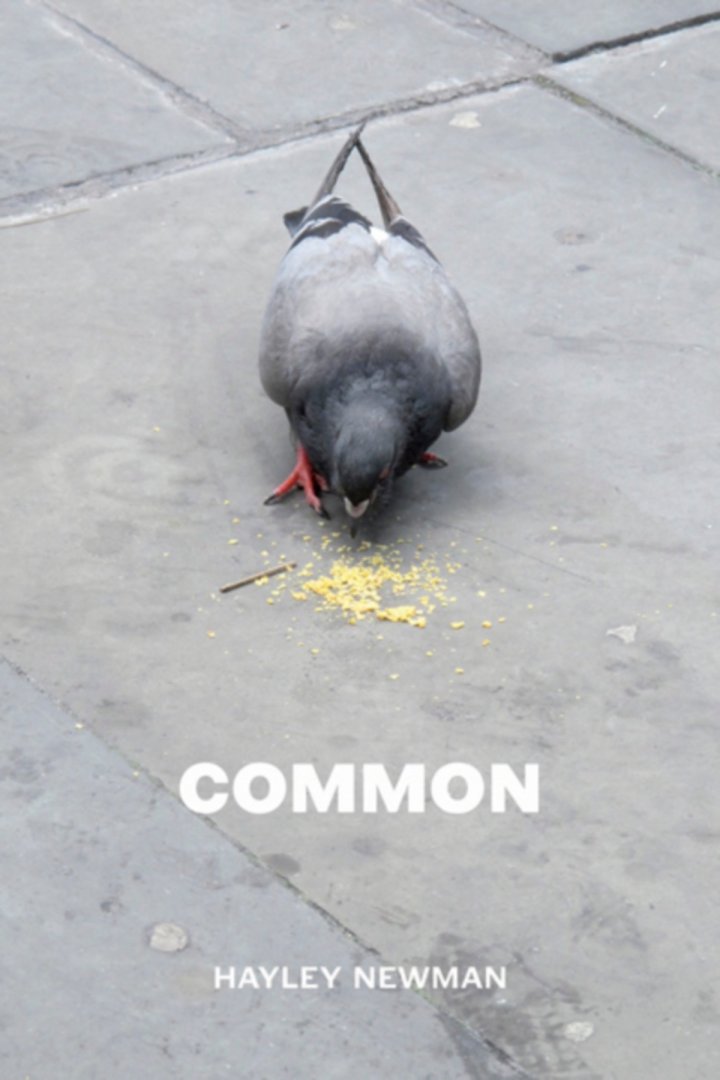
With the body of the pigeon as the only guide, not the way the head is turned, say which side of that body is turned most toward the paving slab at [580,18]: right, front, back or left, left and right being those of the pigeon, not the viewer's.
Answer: back

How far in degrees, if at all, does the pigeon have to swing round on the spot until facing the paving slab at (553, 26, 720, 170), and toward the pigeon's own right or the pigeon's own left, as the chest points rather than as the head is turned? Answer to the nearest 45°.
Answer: approximately 180°

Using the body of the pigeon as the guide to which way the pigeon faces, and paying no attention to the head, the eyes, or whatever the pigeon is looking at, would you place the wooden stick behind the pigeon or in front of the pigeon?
in front

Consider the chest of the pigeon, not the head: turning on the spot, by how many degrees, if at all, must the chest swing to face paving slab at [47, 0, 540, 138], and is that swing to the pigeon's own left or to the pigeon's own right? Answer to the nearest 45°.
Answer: approximately 180°

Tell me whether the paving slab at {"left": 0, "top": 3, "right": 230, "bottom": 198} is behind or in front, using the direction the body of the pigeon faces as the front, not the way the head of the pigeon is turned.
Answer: behind

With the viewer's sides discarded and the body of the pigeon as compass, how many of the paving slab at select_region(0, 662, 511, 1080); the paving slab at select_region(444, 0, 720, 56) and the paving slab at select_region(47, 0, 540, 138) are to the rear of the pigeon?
2

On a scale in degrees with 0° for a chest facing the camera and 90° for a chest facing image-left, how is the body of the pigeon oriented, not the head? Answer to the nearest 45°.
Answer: approximately 0°

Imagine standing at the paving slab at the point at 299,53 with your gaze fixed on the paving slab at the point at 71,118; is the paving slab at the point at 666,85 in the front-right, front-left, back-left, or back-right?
back-left

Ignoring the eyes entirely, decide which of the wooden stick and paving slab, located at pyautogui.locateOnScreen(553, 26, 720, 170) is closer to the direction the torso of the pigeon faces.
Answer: the wooden stick
